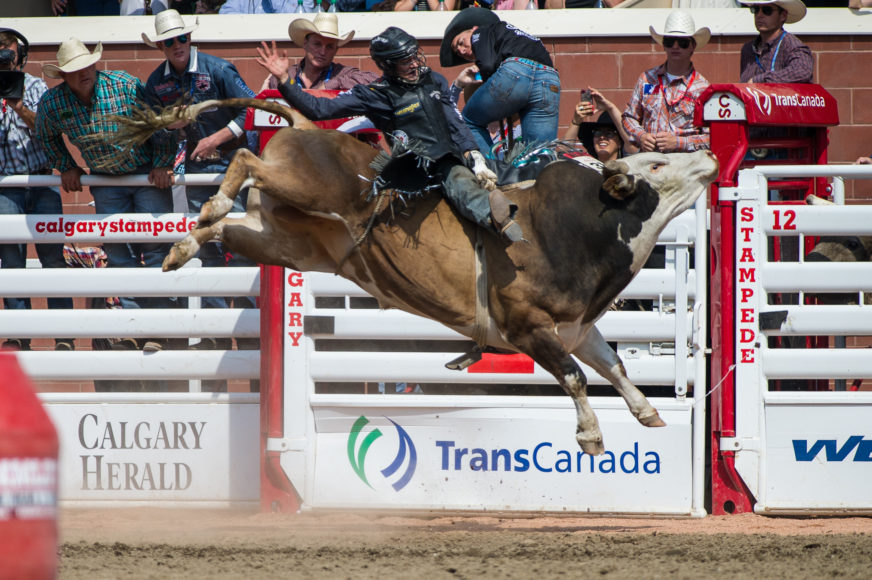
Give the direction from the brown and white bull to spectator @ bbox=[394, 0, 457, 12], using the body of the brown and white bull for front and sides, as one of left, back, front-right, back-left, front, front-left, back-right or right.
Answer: left

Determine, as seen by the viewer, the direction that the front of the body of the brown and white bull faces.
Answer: to the viewer's right

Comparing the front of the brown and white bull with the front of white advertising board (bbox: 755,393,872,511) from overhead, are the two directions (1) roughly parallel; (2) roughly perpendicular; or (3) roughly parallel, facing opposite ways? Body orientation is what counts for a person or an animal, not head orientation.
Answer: roughly perpendicular

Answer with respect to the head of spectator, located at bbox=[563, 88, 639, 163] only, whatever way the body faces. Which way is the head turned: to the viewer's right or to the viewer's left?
to the viewer's left

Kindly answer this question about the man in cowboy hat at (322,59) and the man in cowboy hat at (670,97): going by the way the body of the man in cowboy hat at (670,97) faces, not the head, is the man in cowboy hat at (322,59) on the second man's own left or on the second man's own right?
on the second man's own right

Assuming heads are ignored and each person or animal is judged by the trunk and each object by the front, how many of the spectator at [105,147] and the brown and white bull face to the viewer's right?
1

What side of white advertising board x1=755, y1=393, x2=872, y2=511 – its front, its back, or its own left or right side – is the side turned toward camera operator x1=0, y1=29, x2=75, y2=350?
right

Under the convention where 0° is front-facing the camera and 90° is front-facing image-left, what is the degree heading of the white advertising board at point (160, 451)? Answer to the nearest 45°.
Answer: approximately 0°

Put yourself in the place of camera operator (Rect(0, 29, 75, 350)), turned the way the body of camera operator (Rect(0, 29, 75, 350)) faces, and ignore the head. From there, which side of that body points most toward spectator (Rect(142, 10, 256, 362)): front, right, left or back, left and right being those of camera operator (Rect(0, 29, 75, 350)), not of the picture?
left

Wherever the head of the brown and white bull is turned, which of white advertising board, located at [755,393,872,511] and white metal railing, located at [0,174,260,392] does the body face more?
the white advertising board

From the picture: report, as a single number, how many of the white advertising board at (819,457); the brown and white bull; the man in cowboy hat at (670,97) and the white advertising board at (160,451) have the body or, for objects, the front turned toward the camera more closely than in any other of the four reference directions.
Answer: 3
